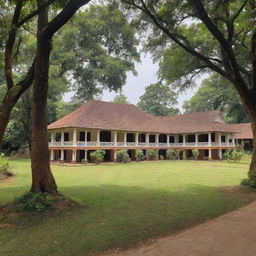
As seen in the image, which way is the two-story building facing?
toward the camera

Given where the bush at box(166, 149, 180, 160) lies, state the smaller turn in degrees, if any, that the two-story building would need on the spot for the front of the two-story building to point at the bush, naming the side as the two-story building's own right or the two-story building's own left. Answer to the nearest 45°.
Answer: approximately 90° to the two-story building's own left

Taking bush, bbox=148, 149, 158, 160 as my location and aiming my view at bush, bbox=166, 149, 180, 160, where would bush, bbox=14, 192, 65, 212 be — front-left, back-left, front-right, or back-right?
back-right

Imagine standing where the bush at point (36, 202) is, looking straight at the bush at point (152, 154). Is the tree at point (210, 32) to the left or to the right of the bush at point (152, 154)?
right

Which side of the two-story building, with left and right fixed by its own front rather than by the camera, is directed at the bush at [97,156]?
right

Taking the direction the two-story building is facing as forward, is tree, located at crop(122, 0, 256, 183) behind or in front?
in front

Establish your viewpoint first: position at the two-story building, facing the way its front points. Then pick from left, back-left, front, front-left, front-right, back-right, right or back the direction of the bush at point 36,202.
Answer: front

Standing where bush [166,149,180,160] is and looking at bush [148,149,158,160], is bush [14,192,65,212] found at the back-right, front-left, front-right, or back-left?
front-left
